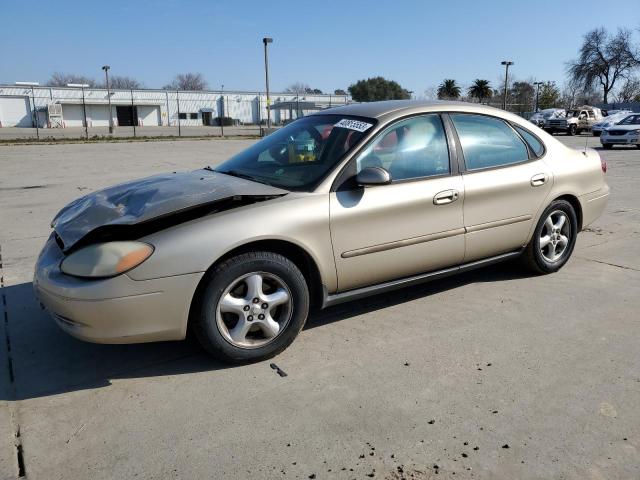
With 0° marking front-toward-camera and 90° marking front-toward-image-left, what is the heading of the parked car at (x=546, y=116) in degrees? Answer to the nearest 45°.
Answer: approximately 45°

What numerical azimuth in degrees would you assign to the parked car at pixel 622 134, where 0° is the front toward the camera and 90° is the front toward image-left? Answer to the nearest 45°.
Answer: approximately 45°

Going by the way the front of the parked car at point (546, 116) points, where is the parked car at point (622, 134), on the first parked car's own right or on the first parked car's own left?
on the first parked car's own left

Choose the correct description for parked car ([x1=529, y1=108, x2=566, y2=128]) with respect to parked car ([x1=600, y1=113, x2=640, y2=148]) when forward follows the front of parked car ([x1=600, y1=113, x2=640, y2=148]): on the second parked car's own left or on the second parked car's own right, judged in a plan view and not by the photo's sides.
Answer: on the second parked car's own right

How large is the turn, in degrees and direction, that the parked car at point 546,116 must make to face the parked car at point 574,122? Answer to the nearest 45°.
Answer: approximately 90° to its left

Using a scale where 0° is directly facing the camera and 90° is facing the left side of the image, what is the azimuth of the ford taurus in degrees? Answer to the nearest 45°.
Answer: approximately 45°
